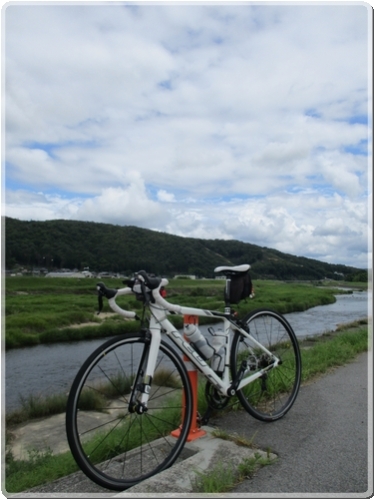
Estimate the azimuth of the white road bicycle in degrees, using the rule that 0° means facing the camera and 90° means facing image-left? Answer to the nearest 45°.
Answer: approximately 45°
